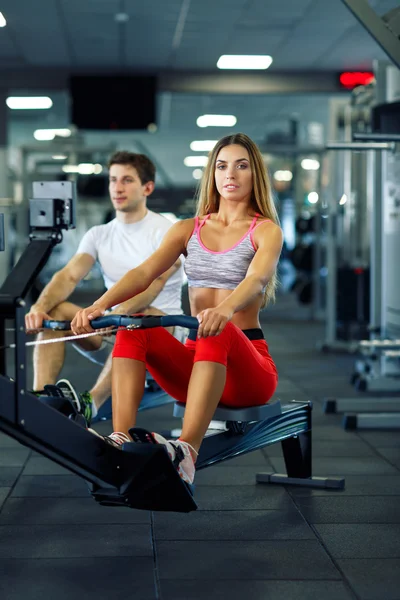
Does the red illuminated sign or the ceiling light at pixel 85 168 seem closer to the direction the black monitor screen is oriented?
the red illuminated sign

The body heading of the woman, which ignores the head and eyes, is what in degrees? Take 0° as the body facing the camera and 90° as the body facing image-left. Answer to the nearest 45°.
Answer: approximately 45°

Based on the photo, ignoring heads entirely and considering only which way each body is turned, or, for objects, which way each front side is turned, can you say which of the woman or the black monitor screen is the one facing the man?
the black monitor screen

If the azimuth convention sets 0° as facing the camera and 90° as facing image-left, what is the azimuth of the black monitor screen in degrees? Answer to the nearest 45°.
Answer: approximately 0°

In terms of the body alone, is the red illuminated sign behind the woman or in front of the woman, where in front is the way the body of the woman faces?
behind

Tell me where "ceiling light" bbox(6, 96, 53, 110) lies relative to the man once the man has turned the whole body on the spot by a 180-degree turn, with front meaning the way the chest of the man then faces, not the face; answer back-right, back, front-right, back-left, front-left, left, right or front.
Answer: front-left

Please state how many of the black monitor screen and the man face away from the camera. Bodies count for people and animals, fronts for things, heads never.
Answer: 0

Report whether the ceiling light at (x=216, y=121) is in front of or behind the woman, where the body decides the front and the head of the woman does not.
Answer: behind

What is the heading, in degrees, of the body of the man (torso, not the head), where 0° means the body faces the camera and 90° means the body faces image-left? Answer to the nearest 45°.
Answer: approximately 45°

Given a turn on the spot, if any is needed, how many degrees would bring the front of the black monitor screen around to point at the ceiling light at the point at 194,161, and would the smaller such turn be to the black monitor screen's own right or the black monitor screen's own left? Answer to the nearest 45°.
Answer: approximately 180°
